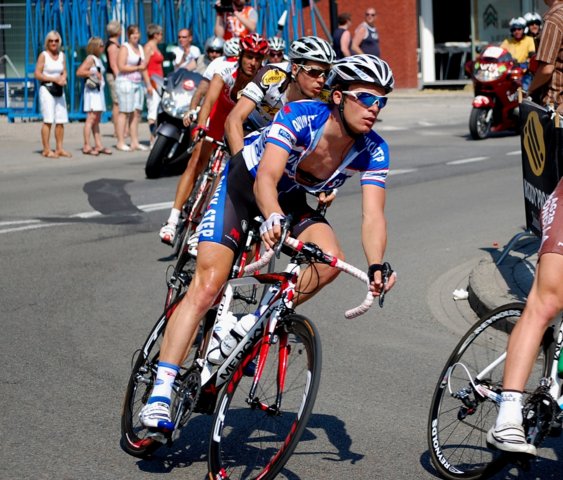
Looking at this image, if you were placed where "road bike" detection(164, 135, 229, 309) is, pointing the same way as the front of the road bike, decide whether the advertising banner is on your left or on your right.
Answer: on your left

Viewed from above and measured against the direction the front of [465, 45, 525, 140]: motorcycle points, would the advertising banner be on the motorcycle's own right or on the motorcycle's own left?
on the motorcycle's own left

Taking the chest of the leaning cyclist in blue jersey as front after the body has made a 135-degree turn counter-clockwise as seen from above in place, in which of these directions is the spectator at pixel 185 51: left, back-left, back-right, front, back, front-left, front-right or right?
front

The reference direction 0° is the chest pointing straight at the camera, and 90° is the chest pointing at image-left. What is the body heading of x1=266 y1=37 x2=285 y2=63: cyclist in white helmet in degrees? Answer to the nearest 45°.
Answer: approximately 0°

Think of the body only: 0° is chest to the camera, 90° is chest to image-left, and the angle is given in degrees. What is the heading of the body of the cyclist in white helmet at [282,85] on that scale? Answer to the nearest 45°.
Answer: approximately 315°

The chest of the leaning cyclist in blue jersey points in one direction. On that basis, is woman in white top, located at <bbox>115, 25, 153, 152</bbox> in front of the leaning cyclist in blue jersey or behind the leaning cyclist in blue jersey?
behind

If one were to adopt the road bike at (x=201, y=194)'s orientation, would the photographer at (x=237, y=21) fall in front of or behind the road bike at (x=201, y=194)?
behind

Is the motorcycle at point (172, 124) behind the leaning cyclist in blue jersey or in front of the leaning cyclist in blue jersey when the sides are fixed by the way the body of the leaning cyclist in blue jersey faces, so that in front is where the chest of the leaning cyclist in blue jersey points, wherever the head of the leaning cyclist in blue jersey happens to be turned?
behind

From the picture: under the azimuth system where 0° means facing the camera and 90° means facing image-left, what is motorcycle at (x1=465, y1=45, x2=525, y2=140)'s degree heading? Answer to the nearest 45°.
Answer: approximately 45°

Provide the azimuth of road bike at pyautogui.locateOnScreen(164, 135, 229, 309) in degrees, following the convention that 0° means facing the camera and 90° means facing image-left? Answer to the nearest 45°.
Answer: approximately 0°

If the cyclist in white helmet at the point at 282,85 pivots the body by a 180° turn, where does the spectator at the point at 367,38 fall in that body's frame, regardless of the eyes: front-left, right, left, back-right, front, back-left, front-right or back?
front-right
